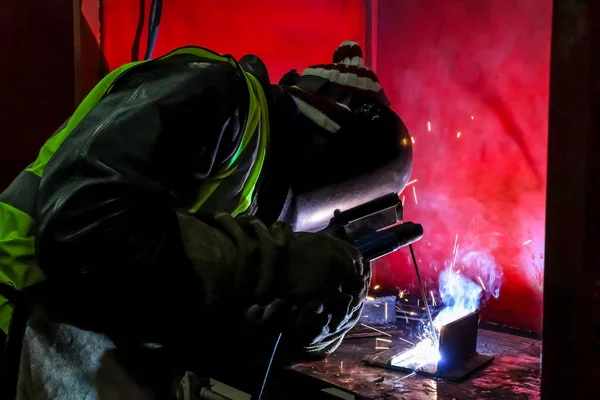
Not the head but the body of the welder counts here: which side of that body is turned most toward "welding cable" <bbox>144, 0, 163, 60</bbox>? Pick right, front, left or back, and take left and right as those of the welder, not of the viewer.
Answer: left

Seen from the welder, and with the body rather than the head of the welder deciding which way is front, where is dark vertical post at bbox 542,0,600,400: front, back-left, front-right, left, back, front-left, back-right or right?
front-right

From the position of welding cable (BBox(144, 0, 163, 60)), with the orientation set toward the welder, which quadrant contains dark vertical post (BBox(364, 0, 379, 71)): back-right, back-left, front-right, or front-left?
back-left

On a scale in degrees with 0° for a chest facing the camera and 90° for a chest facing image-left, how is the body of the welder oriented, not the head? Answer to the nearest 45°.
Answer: approximately 270°

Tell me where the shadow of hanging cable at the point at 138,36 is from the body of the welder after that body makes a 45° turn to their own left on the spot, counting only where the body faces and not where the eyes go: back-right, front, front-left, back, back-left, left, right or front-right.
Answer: front-left
